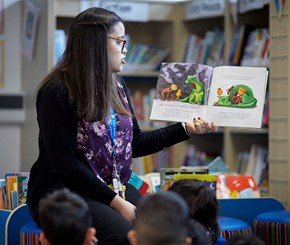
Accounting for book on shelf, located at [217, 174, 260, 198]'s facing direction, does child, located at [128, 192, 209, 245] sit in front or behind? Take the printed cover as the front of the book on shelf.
in front

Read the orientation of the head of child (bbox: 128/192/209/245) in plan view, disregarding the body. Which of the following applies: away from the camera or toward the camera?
away from the camera

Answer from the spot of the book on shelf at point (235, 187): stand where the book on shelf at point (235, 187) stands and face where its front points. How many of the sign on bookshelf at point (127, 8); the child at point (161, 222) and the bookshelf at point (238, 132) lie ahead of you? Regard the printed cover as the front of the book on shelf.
1

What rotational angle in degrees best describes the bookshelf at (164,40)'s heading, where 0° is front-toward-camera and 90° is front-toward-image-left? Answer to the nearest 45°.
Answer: approximately 0°

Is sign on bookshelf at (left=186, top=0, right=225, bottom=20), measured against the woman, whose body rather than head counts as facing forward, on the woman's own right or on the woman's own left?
on the woman's own left

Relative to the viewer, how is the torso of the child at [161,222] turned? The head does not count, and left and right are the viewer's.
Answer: facing away from the viewer

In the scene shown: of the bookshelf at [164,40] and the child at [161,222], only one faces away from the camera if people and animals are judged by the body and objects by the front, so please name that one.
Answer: the child

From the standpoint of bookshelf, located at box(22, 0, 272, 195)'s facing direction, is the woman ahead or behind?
ahead

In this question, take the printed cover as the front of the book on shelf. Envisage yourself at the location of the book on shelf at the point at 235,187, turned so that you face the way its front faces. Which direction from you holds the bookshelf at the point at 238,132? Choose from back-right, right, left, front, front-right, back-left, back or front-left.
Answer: back

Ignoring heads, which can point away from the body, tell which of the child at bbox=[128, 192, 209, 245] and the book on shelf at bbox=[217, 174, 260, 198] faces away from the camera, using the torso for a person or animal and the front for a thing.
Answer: the child

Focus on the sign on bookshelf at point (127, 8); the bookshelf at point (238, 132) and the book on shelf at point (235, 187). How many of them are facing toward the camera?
3

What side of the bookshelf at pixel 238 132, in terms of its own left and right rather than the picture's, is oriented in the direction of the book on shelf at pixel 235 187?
front

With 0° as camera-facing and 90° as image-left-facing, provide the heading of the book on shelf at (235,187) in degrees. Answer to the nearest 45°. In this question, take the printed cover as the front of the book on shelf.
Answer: approximately 0°

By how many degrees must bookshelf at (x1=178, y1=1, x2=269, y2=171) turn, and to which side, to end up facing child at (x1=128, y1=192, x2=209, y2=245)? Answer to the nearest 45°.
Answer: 0° — it already faces them
